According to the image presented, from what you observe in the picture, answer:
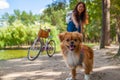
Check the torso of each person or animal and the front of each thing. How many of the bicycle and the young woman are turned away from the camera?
0

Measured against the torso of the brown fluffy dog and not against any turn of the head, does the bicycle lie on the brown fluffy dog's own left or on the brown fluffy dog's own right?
on the brown fluffy dog's own right

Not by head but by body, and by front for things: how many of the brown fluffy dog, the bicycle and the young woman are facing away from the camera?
0

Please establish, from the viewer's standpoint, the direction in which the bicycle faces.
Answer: facing the viewer and to the left of the viewer

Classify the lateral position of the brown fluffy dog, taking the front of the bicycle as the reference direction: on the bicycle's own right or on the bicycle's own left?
on the bicycle's own left

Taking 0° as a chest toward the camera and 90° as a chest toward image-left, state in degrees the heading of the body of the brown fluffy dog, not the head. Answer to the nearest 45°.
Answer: approximately 45°

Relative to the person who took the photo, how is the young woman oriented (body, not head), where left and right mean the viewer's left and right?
facing the viewer and to the right of the viewer
